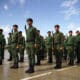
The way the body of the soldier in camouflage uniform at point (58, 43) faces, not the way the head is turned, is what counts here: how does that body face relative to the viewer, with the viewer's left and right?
facing the viewer and to the left of the viewer

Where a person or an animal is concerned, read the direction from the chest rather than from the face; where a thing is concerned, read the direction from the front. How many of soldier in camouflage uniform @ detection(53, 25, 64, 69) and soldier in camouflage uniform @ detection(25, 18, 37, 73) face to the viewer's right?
0

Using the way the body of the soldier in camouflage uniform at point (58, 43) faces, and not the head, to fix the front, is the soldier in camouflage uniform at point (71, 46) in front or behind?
behind

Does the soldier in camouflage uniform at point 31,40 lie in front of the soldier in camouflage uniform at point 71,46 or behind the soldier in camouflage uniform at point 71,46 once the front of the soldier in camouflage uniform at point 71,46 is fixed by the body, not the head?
in front

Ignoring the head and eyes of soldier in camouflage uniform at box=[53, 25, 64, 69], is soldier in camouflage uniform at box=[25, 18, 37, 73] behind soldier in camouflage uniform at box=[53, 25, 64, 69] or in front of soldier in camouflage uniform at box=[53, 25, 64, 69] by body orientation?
in front

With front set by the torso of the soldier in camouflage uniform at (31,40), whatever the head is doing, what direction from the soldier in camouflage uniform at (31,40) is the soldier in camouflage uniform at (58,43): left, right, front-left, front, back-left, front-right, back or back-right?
back
